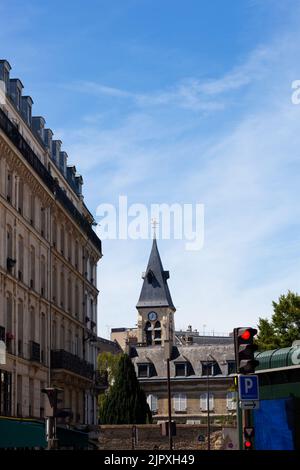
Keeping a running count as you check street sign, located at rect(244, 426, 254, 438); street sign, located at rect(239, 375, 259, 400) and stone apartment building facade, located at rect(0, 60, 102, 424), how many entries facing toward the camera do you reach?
2

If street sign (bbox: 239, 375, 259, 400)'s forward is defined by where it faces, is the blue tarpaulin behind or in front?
behind

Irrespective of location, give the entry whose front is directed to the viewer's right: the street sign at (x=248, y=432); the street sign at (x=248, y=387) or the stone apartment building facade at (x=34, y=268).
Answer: the stone apartment building facade

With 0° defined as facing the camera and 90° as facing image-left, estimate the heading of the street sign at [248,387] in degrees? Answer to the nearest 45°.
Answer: approximately 0°

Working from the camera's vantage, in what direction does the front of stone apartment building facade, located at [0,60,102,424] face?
facing to the right of the viewer

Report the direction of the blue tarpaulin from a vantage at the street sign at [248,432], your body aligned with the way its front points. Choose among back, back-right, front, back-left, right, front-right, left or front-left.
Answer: back

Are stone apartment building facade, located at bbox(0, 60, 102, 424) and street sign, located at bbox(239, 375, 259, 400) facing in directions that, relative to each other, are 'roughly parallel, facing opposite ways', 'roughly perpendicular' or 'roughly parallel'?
roughly perpendicular

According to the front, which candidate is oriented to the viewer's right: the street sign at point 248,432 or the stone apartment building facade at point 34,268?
the stone apartment building facade
